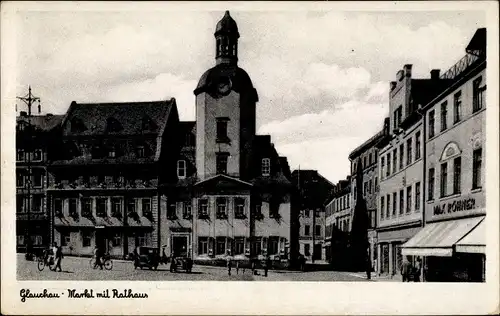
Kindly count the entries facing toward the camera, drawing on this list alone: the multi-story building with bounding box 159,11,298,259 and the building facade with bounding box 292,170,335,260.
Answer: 2

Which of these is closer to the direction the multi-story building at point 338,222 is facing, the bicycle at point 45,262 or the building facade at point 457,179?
the bicycle

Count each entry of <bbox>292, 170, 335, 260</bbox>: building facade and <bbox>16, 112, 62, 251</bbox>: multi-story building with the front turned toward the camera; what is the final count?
2

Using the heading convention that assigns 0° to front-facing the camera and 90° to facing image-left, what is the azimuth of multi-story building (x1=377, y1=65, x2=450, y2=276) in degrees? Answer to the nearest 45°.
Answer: approximately 45°
